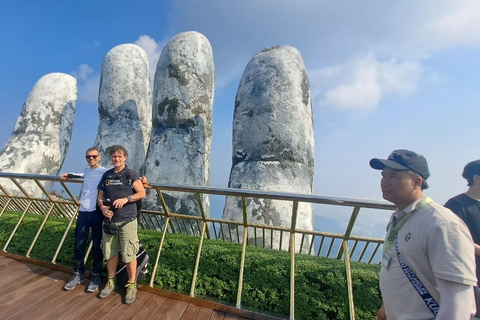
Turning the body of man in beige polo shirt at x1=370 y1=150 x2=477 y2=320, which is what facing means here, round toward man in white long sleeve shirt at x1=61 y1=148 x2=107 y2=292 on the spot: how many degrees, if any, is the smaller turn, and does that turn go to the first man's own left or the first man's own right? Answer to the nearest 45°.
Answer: approximately 45° to the first man's own right

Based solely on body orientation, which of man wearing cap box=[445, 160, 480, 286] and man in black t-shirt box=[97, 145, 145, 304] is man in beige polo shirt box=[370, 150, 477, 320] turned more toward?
the man in black t-shirt

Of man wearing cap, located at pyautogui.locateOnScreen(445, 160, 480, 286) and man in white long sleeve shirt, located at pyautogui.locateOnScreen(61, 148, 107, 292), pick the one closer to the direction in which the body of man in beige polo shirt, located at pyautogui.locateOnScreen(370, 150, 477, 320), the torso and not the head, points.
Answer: the man in white long sleeve shirt

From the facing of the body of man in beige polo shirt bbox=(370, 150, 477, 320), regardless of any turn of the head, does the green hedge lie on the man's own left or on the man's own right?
on the man's own right

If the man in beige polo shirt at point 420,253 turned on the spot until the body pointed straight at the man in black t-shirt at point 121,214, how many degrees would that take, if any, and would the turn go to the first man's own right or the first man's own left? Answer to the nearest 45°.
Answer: approximately 45° to the first man's own right

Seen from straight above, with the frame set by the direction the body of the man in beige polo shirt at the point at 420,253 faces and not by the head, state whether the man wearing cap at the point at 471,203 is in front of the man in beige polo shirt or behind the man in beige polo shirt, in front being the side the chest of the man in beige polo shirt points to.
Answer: behind

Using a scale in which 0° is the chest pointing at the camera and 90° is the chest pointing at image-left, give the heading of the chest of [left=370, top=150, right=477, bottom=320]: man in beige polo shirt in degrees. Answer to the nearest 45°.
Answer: approximately 45°
